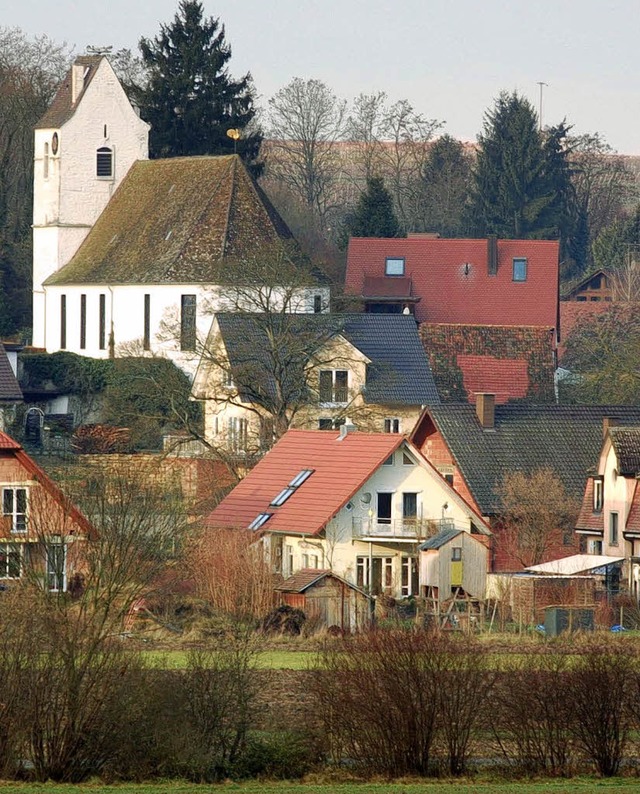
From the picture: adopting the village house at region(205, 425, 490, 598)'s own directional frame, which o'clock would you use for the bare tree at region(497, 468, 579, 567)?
The bare tree is roughly at 10 o'clock from the village house.

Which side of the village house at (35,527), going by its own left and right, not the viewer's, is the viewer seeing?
front

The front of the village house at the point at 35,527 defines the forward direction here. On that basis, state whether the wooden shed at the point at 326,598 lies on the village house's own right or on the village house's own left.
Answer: on the village house's own left

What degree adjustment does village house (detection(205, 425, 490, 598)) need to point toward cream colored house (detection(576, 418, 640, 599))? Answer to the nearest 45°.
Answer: approximately 45° to its left

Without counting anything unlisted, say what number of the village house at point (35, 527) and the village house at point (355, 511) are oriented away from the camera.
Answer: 0

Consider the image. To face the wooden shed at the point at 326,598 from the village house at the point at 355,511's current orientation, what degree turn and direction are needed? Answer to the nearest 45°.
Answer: approximately 45° to its right

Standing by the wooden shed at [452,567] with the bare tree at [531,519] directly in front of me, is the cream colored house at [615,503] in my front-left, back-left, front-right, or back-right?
front-right

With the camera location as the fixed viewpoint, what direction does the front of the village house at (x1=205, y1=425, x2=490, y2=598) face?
facing the viewer and to the right of the viewer

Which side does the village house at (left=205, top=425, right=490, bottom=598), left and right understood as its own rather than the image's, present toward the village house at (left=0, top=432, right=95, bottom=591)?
right
